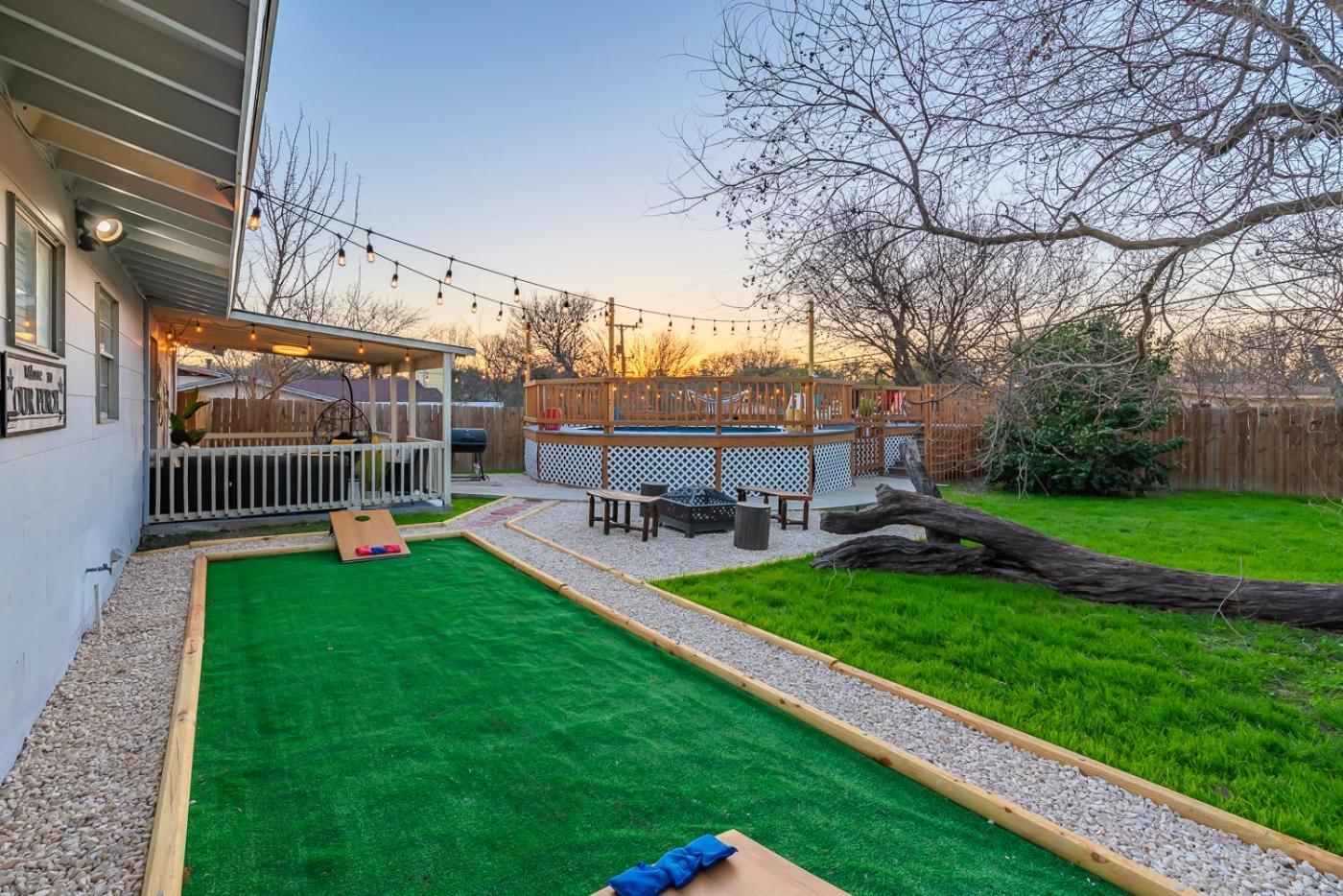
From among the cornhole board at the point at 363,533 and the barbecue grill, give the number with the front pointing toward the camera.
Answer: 2

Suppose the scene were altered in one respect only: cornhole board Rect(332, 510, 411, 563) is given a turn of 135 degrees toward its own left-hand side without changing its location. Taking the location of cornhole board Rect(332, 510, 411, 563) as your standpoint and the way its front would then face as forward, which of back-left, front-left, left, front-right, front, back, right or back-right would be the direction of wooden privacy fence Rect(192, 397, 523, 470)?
front-left

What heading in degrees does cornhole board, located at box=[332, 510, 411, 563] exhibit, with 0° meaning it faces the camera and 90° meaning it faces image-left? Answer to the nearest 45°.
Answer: approximately 0°

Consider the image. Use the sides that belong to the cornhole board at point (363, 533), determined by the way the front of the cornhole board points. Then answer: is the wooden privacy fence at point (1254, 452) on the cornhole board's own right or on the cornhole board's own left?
on the cornhole board's own left

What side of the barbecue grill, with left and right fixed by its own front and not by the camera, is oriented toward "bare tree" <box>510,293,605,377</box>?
back

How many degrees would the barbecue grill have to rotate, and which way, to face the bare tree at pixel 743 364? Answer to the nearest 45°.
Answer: approximately 135° to its left

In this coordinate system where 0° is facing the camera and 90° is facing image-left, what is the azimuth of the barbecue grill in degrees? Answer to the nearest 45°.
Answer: approximately 0°

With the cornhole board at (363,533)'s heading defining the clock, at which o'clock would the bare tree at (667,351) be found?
The bare tree is roughly at 7 o'clock from the cornhole board.
